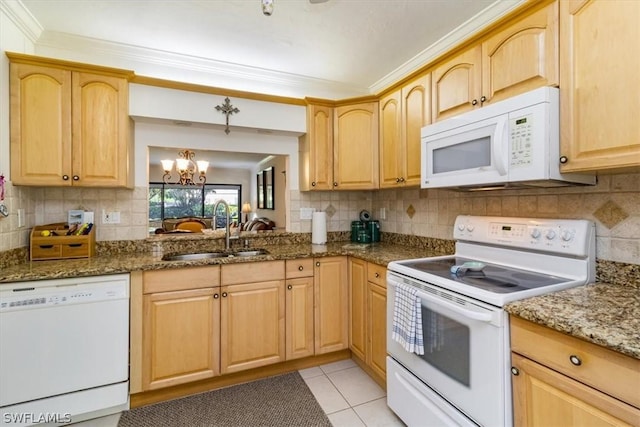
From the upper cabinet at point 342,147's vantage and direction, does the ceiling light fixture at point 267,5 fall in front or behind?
in front

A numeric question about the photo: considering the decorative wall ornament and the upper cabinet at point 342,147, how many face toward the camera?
2

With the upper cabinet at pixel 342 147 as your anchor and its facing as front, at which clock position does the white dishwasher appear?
The white dishwasher is roughly at 2 o'clock from the upper cabinet.

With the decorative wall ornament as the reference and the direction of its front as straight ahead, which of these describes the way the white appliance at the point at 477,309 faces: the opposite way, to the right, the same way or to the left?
to the right

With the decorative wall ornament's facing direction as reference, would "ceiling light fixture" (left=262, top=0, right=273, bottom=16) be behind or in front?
in front

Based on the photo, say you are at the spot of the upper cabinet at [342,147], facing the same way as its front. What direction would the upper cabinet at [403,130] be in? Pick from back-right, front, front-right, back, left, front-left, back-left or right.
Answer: front-left

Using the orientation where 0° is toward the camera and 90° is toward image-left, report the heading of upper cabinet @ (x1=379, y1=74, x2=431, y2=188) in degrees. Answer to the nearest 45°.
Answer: approximately 45°

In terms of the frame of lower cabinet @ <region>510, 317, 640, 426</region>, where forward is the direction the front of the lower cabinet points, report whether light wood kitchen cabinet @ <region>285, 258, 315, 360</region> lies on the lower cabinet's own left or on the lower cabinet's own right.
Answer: on the lower cabinet's own right

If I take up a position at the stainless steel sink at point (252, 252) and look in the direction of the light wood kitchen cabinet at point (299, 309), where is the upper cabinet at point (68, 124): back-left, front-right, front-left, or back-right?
back-right

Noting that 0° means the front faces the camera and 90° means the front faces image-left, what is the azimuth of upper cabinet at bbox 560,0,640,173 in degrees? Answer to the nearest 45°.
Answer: approximately 45°
